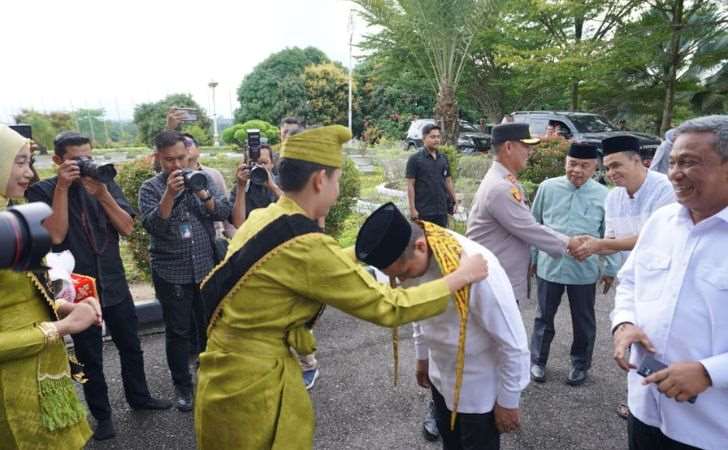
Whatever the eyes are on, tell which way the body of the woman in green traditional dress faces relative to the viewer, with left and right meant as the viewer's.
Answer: facing to the right of the viewer

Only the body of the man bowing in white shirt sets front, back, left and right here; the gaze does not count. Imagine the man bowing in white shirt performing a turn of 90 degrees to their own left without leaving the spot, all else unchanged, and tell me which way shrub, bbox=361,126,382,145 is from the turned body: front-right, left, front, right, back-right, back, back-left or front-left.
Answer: back-left

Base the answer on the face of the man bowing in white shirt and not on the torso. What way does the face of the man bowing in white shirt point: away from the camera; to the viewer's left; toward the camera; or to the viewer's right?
to the viewer's left

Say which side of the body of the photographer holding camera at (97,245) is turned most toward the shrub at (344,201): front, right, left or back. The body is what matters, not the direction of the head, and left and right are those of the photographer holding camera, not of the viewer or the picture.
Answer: left

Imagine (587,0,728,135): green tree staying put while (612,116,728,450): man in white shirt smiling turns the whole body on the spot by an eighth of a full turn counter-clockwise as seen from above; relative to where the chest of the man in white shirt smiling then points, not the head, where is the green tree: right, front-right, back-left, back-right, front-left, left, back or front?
back

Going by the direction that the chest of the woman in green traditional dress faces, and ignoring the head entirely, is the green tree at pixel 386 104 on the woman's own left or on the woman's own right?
on the woman's own left

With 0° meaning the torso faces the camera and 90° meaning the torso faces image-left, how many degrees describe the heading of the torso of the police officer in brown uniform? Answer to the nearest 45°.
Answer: approximately 270°

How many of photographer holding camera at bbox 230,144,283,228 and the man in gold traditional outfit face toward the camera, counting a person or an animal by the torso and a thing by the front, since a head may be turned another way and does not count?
1

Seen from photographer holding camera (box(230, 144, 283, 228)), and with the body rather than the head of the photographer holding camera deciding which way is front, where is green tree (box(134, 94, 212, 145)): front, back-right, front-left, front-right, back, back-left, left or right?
back

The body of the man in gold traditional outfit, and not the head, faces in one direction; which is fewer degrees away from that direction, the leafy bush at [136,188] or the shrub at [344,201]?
the shrub

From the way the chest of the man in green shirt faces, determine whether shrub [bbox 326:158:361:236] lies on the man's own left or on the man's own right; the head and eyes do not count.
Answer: on the man's own right

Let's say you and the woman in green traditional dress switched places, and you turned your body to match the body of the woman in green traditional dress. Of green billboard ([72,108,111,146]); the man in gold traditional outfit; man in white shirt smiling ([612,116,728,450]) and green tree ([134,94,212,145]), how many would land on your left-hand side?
2

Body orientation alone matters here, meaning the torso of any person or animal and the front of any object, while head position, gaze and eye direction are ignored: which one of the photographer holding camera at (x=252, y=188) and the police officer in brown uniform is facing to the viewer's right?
the police officer in brown uniform
